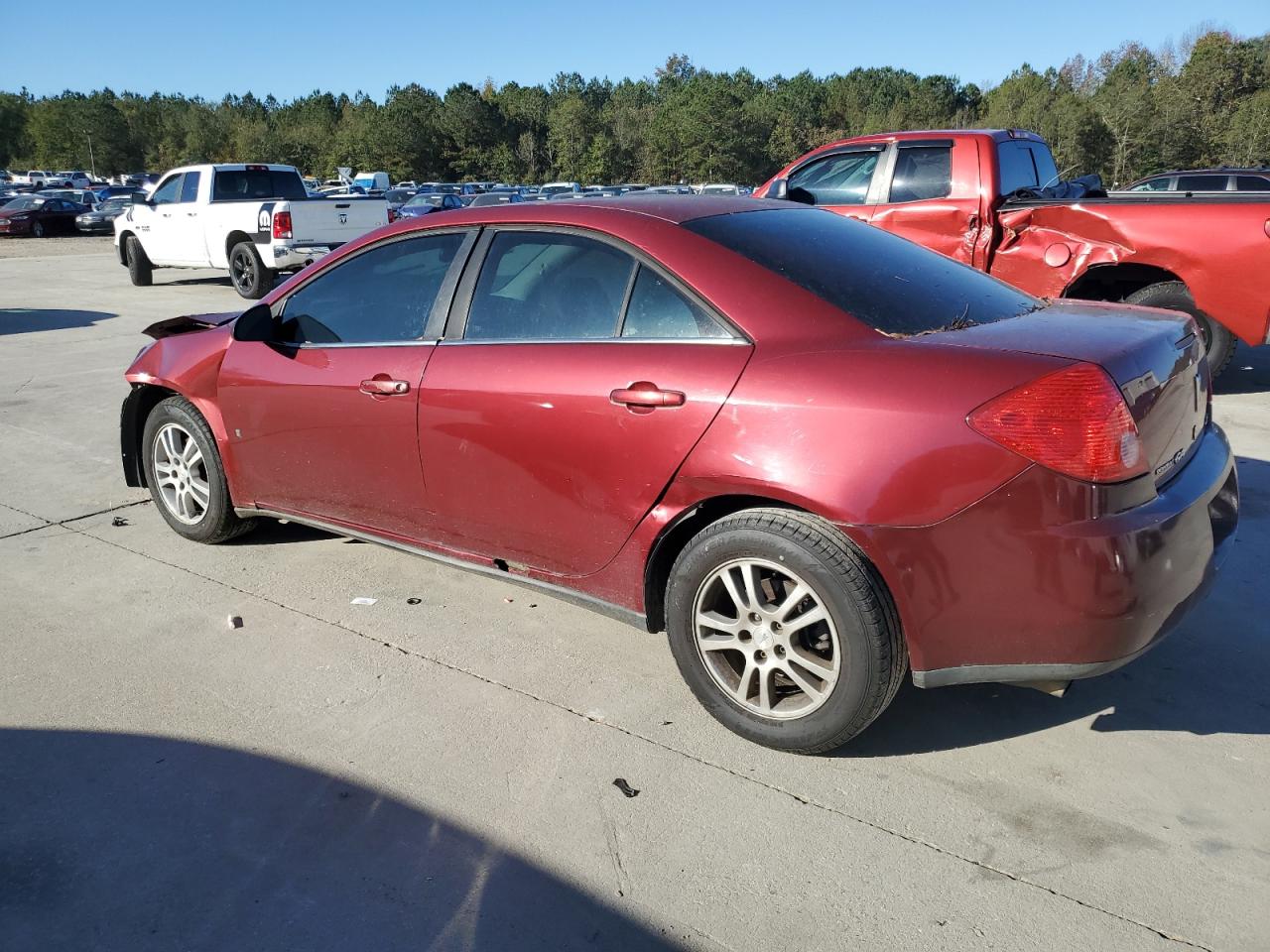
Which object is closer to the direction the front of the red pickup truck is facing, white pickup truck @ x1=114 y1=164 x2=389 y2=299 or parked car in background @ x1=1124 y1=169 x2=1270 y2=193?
the white pickup truck

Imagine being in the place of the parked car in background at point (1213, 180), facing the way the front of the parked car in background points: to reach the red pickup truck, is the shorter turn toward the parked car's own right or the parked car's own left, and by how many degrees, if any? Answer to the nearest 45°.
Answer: approximately 90° to the parked car's own left

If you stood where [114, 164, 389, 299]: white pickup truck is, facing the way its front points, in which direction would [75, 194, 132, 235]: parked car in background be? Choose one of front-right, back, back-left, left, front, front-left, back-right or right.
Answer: front-right

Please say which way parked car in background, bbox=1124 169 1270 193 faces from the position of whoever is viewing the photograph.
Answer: facing to the left of the viewer

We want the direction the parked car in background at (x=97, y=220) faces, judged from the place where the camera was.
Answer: facing the viewer and to the left of the viewer

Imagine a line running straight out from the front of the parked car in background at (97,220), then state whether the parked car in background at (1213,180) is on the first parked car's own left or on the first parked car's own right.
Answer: on the first parked car's own left

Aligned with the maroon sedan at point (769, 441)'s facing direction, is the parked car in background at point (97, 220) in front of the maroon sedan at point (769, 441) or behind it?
in front

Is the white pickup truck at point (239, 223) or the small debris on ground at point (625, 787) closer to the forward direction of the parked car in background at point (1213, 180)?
the white pickup truck

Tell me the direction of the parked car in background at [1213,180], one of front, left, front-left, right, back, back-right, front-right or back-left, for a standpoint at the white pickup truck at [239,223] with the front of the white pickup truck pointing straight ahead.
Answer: back-right

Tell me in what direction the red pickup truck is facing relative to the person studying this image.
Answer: facing away from the viewer and to the left of the viewer

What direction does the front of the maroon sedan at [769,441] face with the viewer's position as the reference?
facing away from the viewer and to the left of the viewer

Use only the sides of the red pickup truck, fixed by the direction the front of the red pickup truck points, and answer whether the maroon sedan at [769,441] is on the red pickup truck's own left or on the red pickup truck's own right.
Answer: on the red pickup truck's own left

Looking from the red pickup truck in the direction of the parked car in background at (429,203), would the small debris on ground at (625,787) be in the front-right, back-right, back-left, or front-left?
back-left

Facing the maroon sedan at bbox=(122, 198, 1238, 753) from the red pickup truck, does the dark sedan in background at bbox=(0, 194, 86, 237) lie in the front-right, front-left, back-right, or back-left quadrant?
back-right
